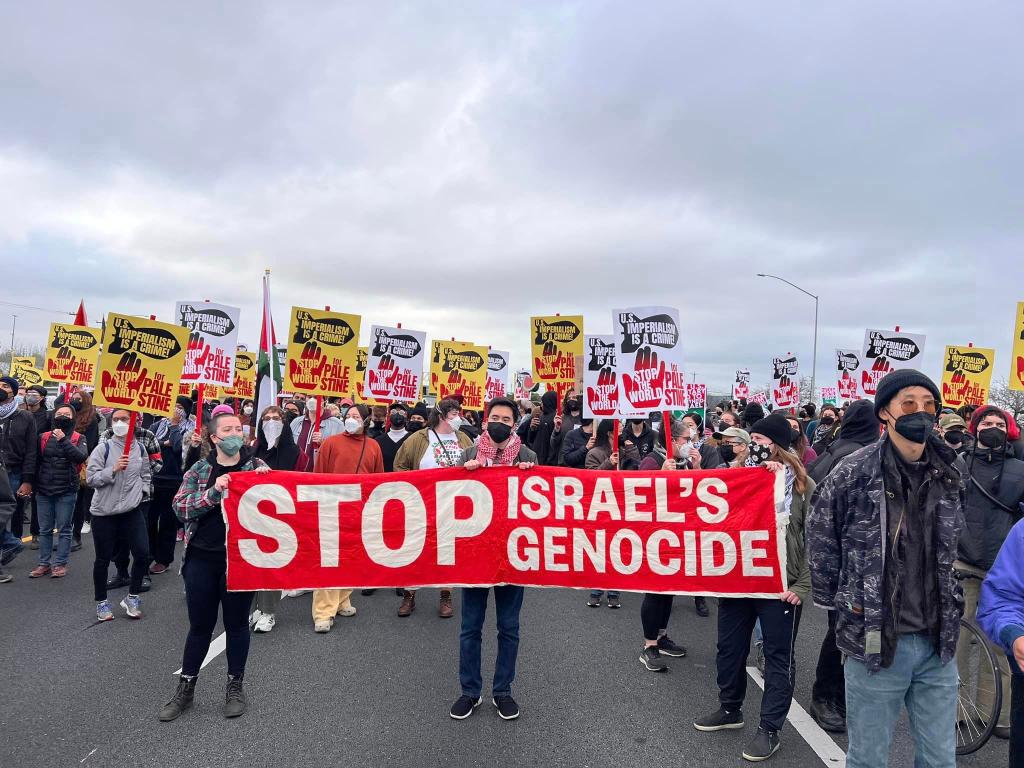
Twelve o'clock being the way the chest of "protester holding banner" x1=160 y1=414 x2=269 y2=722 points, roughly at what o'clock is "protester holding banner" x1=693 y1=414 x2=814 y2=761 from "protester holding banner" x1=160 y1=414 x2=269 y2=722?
"protester holding banner" x1=693 y1=414 x2=814 y2=761 is roughly at 10 o'clock from "protester holding banner" x1=160 y1=414 x2=269 y2=722.

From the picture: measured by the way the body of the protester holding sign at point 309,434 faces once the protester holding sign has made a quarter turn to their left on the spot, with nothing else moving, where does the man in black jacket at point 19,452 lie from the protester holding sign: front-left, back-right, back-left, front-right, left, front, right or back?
back

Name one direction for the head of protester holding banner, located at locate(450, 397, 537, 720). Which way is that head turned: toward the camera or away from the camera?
toward the camera

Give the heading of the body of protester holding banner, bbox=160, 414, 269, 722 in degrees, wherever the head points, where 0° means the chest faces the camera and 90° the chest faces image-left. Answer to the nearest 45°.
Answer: approximately 0°

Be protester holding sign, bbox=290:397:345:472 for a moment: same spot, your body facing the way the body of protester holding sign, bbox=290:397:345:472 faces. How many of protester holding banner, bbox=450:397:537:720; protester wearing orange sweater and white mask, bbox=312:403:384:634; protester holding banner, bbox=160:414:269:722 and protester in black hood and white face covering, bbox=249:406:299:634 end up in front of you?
4

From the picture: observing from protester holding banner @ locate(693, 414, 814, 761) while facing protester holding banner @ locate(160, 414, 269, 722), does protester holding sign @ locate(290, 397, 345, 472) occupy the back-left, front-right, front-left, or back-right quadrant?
front-right

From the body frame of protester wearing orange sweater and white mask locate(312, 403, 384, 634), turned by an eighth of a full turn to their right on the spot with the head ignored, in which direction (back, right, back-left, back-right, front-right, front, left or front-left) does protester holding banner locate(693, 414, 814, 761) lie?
left

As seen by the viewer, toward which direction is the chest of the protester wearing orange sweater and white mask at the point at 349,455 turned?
toward the camera

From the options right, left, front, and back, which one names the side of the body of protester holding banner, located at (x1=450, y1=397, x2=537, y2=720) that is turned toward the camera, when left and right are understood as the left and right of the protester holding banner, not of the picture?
front

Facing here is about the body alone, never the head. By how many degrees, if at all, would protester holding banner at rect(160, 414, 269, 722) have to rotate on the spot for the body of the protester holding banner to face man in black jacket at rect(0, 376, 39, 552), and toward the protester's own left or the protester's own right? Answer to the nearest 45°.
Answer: approximately 135° to the protester's own right

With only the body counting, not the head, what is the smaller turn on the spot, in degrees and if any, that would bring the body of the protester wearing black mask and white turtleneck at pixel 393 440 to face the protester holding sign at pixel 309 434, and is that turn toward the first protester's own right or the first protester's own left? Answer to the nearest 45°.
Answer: approximately 135° to the first protester's own right

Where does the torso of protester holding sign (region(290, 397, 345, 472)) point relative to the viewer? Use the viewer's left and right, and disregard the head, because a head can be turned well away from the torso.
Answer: facing the viewer

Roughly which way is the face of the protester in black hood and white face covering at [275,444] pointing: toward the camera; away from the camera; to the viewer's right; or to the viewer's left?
toward the camera

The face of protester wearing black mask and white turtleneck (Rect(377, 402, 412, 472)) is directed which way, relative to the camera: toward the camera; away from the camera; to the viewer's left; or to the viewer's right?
toward the camera

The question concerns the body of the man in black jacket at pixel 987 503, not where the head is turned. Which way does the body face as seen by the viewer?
toward the camera

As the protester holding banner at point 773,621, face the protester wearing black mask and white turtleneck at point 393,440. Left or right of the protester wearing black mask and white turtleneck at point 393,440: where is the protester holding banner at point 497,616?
left
